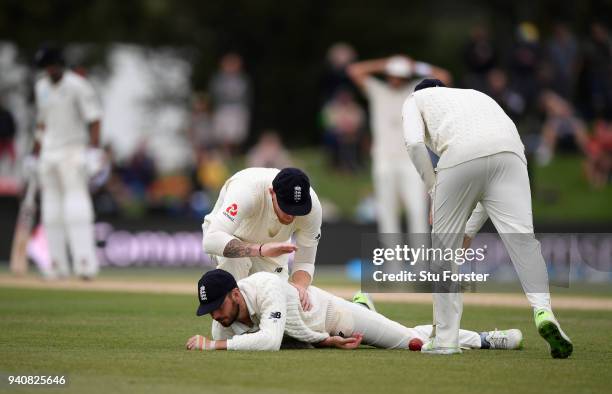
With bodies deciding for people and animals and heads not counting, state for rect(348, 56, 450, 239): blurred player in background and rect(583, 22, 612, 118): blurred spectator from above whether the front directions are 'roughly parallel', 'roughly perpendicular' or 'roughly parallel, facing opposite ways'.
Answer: roughly parallel

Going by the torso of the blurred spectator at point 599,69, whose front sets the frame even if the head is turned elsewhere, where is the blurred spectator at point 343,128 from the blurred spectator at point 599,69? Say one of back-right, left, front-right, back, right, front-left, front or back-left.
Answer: right

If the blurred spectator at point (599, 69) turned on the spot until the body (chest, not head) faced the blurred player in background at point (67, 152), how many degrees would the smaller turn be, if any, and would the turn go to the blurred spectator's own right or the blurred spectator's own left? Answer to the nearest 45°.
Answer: approximately 45° to the blurred spectator's own right

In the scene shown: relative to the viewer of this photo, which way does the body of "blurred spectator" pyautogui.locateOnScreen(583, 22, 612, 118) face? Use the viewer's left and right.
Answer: facing the viewer

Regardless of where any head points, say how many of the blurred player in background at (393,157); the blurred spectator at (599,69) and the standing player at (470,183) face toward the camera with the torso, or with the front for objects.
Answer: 2

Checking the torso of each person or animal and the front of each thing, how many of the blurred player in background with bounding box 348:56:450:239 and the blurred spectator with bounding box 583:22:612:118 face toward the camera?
2

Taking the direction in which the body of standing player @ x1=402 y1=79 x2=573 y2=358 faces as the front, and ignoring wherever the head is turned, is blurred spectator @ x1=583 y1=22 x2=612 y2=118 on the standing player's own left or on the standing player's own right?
on the standing player's own right

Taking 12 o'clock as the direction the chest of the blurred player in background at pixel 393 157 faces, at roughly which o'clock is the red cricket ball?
The red cricket ball is roughly at 12 o'clock from the blurred player in background.

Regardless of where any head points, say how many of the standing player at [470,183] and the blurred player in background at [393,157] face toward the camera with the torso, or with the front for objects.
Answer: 1

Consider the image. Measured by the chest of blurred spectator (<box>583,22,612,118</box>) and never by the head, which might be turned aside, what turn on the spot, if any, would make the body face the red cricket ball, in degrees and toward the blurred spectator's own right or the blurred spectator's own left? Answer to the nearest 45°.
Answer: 0° — they already face it

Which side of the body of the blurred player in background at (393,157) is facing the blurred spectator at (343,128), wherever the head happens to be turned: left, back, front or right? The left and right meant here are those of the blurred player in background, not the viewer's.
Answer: back

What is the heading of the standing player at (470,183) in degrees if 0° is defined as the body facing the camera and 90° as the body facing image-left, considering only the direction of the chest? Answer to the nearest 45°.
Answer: approximately 135°

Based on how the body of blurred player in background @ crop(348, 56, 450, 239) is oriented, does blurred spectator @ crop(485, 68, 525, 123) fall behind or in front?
behind

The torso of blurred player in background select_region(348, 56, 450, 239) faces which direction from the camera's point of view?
toward the camera

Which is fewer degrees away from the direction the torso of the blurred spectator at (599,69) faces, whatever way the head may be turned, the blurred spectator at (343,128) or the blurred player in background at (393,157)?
the blurred player in background
